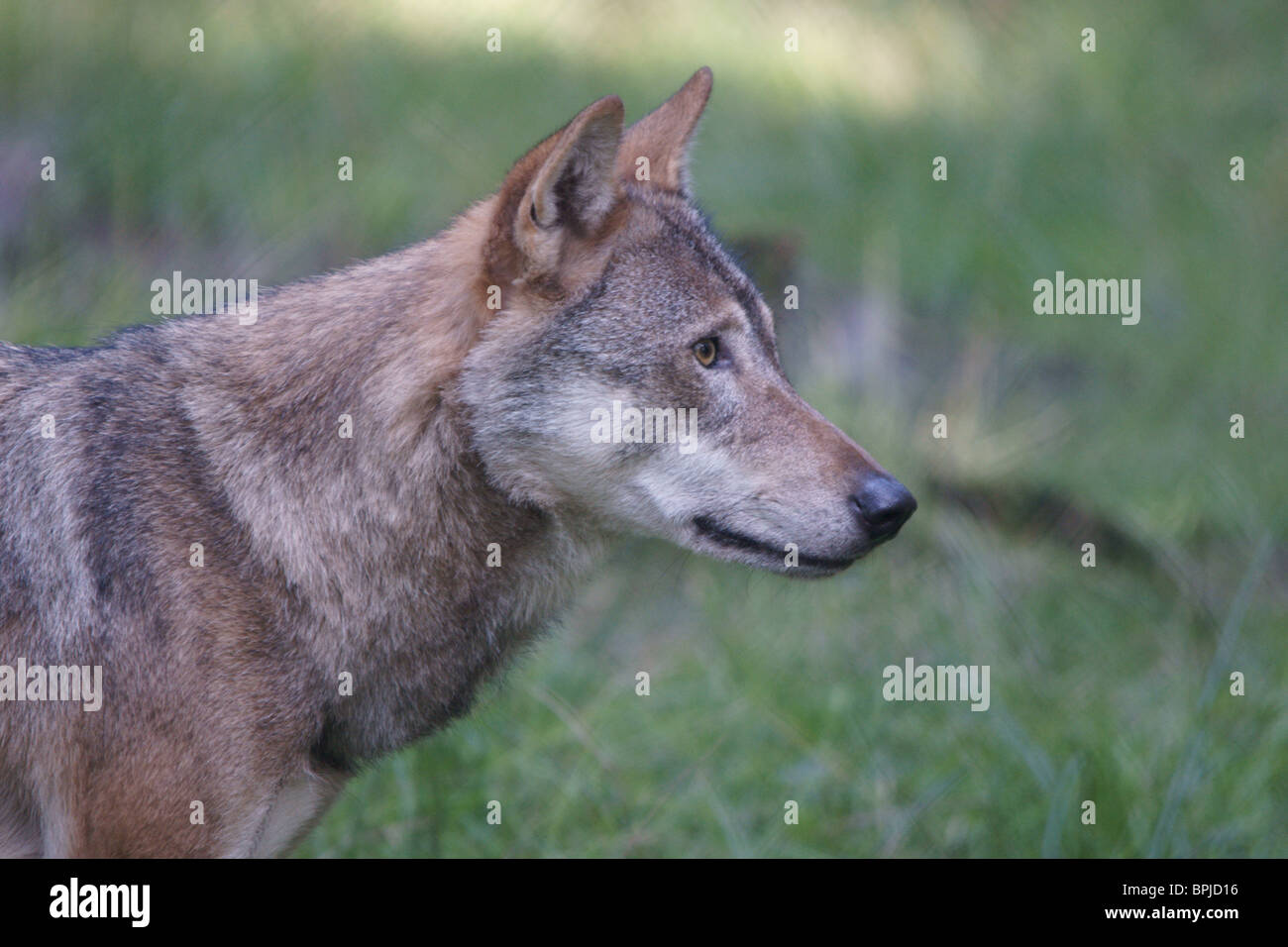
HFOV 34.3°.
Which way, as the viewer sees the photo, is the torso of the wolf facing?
to the viewer's right
